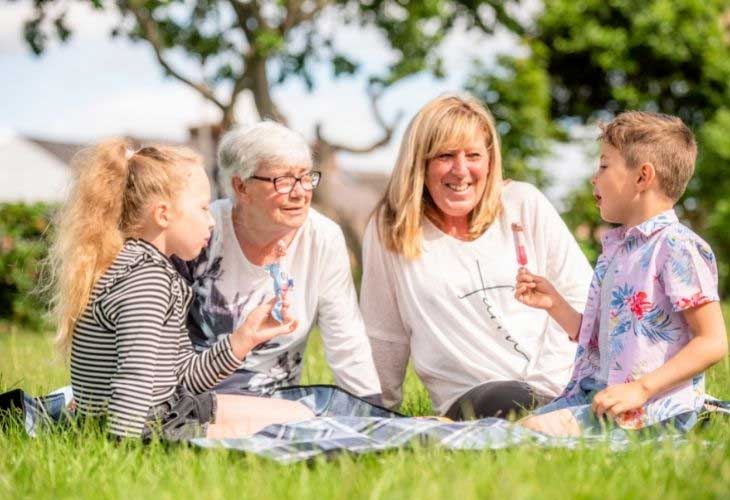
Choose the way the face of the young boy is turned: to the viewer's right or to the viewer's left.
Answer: to the viewer's left

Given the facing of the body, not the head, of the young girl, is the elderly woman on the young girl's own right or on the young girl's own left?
on the young girl's own left

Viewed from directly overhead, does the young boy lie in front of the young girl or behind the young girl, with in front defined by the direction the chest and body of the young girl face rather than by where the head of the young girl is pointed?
in front

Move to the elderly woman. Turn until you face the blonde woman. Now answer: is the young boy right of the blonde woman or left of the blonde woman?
right

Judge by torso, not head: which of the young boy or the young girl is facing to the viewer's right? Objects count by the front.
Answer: the young girl

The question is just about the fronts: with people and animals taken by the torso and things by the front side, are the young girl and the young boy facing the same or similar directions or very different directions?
very different directions

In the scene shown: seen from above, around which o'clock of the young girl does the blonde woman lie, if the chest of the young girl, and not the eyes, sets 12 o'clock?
The blonde woman is roughly at 11 o'clock from the young girl.

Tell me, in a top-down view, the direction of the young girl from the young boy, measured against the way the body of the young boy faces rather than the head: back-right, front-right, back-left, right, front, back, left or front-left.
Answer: front-right

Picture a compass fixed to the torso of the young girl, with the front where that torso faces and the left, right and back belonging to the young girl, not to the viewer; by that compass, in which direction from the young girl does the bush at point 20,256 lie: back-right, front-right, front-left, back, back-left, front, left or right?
left

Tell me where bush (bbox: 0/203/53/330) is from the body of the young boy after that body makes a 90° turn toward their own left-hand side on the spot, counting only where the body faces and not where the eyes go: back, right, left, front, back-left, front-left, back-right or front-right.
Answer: back

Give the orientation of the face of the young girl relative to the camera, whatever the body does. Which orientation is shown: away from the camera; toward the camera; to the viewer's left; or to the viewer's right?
to the viewer's right

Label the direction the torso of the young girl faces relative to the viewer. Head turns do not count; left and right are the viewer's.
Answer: facing to the right of the viewer

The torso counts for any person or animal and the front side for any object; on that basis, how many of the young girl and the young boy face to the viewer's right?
1
